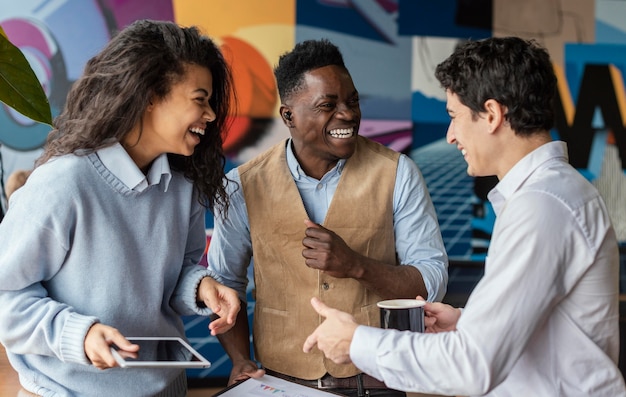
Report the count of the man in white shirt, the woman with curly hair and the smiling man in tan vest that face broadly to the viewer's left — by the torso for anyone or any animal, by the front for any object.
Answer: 1

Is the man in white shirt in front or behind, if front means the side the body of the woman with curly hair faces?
in front

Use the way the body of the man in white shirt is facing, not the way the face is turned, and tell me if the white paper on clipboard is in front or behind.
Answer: in front

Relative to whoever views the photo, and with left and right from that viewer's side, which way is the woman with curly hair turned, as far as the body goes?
facing the viewer and to the right of the viewer

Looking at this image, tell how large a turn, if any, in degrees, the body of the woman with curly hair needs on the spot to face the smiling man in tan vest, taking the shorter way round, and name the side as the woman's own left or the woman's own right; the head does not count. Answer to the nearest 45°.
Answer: approximately 90° to the woman's own left

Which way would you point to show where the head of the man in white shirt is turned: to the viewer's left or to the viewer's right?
to the viewer's left

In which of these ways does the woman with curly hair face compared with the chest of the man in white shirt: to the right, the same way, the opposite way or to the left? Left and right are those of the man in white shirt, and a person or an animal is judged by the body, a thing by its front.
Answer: the opposite way

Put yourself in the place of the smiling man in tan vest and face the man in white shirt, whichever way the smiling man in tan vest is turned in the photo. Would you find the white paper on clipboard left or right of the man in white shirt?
right

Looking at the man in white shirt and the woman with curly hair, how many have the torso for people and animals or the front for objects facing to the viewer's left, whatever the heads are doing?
1

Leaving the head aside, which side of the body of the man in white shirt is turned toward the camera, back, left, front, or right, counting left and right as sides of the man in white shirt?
left

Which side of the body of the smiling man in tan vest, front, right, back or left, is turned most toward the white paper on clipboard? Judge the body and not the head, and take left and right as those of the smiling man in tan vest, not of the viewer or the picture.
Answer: front

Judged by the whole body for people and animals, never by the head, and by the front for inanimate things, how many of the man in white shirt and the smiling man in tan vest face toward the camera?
1
